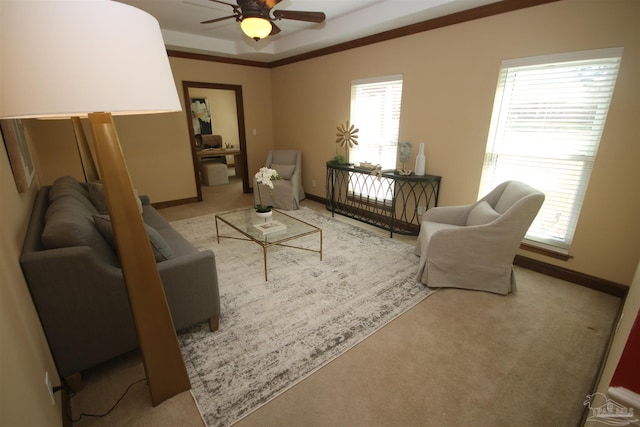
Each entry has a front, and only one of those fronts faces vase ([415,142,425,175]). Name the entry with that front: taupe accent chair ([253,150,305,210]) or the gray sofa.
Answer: the gray sofa

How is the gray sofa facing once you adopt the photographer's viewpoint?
facing to the right of the viewer

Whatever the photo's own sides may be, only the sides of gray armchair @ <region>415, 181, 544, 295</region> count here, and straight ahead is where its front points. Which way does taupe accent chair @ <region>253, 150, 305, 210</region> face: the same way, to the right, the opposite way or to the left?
to the left

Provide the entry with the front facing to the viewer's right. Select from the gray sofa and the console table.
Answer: the gray sofa

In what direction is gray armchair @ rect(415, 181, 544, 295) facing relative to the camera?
to the viewer's left

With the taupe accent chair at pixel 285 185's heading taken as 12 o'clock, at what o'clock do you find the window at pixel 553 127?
The window is roughly at 9 o'clock from the taupe accent chair.

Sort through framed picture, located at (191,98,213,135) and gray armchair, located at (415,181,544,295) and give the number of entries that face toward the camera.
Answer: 1
